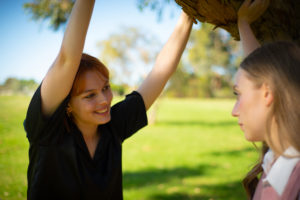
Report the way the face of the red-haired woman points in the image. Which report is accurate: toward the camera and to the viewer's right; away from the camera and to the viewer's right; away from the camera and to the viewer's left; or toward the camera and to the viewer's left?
toward the camera and to the viewer's right

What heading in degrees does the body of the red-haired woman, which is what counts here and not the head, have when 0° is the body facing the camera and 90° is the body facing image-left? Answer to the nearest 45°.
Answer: approximately 315°
